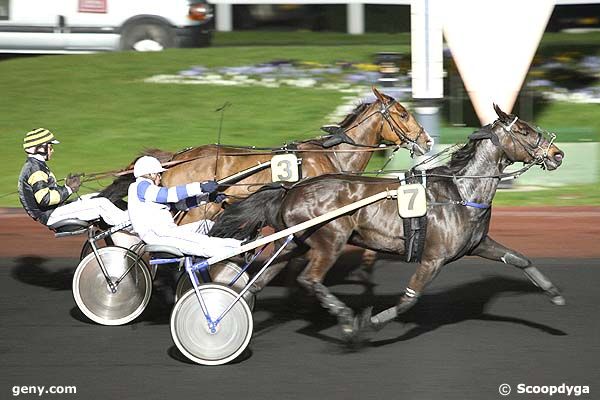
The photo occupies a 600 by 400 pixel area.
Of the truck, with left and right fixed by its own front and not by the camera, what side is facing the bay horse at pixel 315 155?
right

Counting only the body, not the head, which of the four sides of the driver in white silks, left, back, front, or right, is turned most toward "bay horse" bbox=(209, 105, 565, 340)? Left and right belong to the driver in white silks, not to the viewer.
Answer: front

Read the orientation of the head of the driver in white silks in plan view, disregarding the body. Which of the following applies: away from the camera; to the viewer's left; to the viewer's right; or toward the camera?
to the viewer's right

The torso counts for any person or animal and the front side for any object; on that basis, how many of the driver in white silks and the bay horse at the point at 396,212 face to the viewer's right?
2

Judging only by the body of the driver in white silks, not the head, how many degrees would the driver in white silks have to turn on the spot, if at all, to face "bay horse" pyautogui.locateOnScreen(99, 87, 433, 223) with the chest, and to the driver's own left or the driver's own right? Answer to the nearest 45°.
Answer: approximately 45° to the driver's own left

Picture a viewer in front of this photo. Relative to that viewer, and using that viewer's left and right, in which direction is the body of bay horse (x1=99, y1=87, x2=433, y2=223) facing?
facing to the right of the viewer

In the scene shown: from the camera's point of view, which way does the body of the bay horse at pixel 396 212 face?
to the viewer's right

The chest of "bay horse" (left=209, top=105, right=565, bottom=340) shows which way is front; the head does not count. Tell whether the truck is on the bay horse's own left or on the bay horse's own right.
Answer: on the bay horse's own left

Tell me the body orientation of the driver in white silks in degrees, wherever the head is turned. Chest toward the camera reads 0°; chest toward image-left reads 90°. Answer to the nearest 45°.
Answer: approximately 270°

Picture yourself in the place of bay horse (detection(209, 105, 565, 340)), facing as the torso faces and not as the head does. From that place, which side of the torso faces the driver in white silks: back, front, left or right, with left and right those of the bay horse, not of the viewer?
back

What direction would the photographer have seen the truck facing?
facing to the right of the viewer
